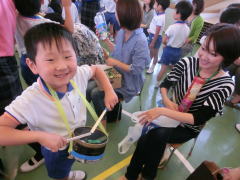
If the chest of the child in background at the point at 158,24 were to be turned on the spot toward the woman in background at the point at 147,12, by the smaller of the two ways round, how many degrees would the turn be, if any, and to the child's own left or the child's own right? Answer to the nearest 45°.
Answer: approximately 90° to the child's own right

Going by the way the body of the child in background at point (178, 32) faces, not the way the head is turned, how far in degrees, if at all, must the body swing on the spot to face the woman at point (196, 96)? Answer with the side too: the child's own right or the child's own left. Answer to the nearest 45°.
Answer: approximately 135° to the child's own left

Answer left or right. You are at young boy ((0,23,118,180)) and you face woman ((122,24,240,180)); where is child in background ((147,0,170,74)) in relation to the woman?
left

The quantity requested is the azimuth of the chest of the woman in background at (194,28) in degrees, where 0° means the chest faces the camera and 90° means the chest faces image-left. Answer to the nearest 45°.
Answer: approximately 90°

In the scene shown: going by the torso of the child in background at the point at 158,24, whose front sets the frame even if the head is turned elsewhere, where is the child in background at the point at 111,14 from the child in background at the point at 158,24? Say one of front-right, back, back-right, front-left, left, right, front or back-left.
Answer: front-right
